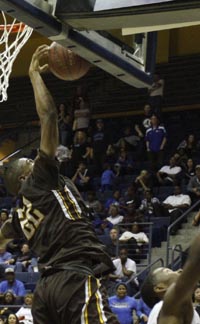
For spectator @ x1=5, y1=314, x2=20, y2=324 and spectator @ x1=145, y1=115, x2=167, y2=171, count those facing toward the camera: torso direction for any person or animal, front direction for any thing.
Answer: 2

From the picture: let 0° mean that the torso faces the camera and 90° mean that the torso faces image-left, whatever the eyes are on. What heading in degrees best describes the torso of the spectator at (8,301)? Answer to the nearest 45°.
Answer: approximately 0°

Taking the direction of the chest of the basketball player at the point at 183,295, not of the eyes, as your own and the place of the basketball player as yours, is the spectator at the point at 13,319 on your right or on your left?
on your left

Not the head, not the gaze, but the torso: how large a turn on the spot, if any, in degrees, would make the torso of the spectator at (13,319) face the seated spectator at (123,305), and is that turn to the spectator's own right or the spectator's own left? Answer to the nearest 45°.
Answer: approximately 90° to the spectator's own left

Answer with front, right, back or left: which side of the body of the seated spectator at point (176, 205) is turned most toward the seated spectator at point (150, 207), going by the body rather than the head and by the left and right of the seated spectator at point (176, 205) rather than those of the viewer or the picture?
right

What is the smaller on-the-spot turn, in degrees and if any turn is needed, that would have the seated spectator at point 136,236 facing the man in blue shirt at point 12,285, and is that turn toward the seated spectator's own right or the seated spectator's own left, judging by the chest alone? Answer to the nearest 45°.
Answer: approximately 45° to the seated spectator's own right

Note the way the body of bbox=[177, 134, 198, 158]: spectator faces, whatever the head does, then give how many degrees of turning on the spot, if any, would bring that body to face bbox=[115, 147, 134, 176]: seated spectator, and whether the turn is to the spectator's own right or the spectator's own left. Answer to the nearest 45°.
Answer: approximately 45° to the spectator's own right

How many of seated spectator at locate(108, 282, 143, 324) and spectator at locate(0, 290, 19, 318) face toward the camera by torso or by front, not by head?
2

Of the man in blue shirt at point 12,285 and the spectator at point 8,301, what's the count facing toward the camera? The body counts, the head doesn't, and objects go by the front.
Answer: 2

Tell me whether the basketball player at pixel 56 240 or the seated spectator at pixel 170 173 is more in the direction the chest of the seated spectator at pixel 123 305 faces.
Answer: the basketball player

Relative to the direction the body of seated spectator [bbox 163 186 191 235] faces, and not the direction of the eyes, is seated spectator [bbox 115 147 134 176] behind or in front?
behind
